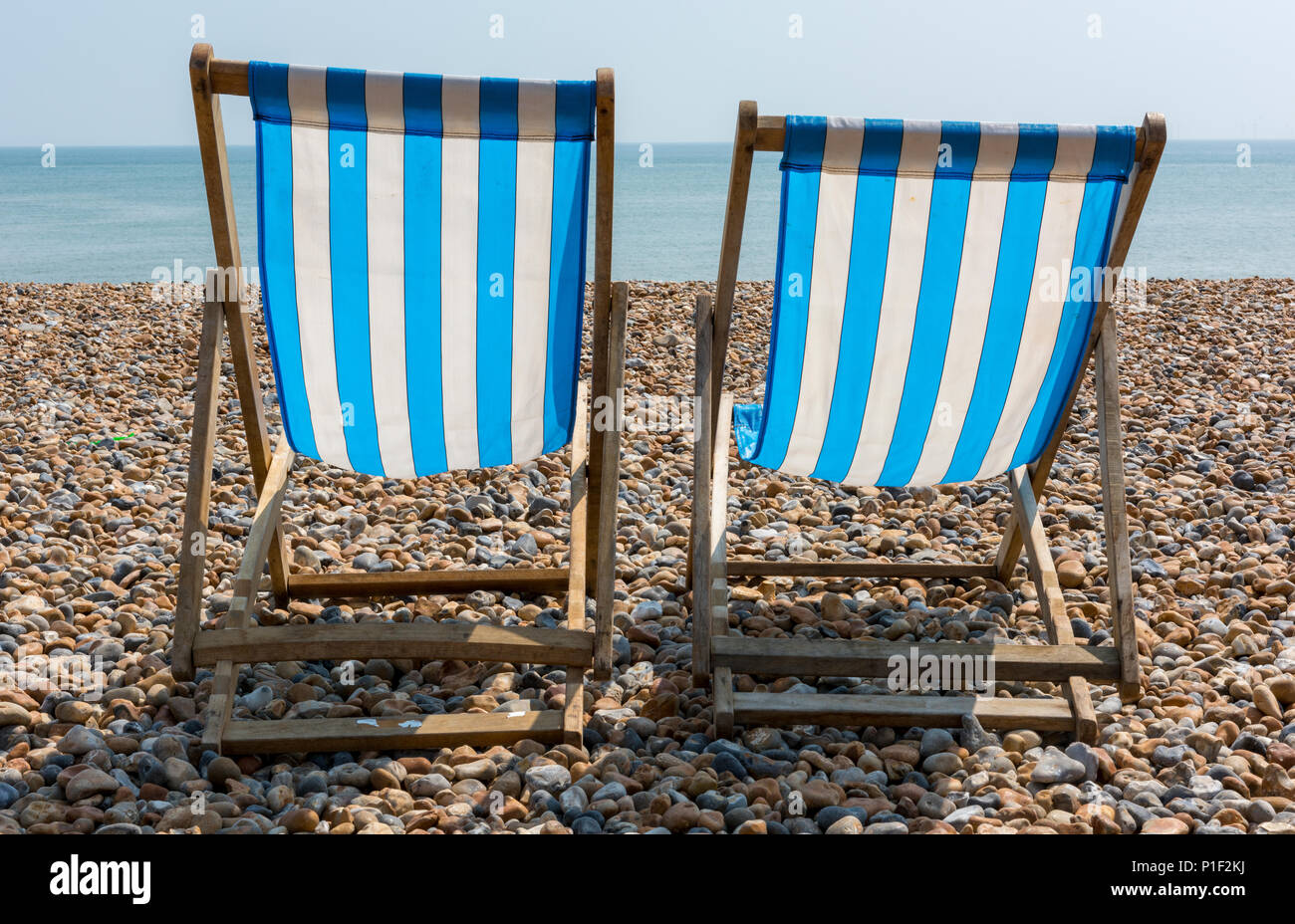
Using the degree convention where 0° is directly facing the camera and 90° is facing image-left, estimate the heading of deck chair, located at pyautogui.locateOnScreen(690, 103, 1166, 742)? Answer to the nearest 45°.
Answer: approximately 180°
